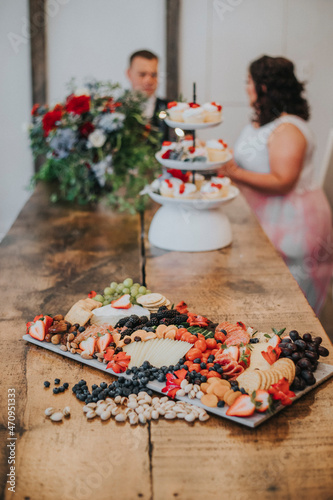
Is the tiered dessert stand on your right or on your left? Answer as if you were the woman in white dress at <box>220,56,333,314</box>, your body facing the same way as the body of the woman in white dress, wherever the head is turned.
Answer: on your left

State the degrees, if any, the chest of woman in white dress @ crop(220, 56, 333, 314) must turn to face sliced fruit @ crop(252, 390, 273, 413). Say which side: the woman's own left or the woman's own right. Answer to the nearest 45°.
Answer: approximately 90° to the woman's own left

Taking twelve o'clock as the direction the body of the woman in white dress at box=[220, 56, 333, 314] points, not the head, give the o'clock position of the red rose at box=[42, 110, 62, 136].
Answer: The red rose is roughly at 11 o'clock from the woman in white dress.

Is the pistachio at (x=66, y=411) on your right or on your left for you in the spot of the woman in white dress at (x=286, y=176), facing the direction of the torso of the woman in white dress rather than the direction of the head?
on your left

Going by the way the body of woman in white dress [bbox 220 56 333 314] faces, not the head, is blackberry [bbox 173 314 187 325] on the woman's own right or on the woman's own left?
on the woman's own left

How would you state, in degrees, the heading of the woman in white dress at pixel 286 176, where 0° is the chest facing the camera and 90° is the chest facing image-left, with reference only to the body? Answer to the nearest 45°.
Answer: approximately 90°

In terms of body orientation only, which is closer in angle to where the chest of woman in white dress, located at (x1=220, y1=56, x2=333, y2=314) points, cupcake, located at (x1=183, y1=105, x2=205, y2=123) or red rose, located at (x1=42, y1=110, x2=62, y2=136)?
the red rose

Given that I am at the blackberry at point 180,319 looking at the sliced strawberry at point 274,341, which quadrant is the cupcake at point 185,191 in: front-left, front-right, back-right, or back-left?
back-left
